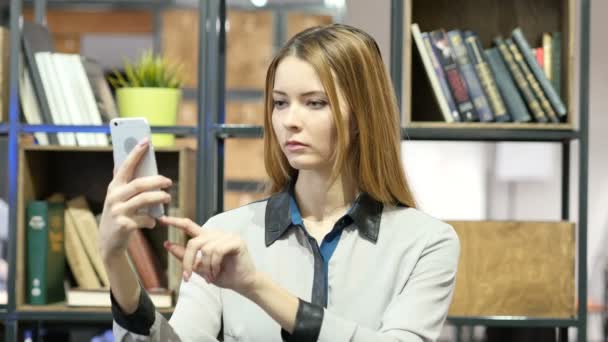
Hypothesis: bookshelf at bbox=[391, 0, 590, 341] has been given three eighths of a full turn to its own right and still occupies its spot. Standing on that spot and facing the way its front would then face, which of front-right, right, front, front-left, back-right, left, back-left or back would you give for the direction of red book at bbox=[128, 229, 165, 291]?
front-left

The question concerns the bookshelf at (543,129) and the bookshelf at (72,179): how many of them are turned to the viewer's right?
0

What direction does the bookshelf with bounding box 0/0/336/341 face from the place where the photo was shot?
facing the viewer

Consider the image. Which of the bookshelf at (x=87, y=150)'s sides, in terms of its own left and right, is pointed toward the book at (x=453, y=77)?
left

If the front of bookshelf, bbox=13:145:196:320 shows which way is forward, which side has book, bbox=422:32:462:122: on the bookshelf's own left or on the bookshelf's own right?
on the bookshelf's own left

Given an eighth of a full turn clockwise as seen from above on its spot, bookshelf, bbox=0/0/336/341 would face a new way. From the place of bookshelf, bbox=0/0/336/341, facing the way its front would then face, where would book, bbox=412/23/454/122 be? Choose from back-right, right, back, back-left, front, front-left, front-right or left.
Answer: back-left

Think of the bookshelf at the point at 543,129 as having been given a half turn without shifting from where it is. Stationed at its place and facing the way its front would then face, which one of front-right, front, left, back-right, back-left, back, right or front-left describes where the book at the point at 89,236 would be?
left

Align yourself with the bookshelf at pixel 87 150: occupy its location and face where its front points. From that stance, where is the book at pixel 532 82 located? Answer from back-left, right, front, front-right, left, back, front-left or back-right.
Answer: left

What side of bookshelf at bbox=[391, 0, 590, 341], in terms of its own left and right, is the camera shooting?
front
